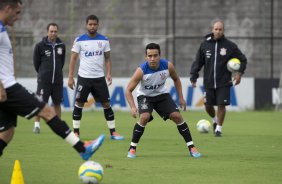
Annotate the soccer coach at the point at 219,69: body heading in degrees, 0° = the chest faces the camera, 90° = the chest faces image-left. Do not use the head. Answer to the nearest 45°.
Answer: approximately 0°

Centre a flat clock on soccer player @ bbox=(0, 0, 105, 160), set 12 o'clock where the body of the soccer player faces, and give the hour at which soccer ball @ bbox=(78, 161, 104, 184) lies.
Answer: The soccer ball is roughly at 1 o'clock from the soccer player.

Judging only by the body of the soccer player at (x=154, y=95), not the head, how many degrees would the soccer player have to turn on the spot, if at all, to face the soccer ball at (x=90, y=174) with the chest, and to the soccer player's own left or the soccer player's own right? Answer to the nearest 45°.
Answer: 0° — they already face it

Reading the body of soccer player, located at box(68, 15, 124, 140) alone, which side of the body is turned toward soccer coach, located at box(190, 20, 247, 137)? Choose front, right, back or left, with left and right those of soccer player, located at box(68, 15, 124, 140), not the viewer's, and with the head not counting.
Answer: left

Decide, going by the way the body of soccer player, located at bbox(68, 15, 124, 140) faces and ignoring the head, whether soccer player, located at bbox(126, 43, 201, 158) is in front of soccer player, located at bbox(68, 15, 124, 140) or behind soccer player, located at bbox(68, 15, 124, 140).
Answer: in front

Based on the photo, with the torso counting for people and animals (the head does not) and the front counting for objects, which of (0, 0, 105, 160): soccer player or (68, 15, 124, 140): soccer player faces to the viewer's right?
(0, 0, 105, 160): soccer player

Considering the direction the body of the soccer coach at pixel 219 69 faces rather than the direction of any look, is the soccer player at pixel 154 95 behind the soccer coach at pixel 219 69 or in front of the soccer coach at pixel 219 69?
in front

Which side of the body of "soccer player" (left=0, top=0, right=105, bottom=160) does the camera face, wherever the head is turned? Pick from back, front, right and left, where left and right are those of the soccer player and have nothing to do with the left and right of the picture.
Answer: right

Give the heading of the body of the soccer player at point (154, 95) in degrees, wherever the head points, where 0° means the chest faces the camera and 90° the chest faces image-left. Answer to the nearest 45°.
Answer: approximately 0°

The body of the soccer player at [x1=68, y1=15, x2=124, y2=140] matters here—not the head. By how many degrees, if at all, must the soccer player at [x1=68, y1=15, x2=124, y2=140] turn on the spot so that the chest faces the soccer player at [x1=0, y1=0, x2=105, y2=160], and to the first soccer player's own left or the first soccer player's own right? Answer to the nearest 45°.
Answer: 0° — they already face them
